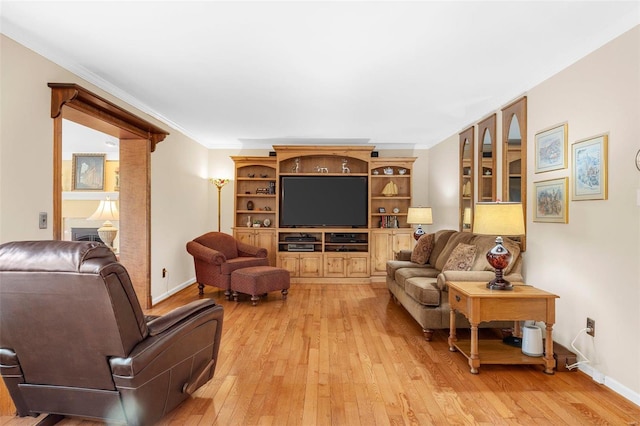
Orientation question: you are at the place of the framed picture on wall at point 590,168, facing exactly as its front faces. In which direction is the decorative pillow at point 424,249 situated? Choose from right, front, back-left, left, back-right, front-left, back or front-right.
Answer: right

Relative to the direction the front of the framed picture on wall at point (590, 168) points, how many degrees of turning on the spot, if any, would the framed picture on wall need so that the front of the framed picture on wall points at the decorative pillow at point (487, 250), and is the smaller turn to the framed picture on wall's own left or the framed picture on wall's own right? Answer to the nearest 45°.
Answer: approximately 90° to the framed picture on wall's own right

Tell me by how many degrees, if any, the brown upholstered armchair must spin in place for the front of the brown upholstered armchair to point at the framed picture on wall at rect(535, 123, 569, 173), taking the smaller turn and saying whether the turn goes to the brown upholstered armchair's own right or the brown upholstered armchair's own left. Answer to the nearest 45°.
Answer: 0° — it already faces it

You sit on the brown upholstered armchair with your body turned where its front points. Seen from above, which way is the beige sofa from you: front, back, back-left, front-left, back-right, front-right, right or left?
front

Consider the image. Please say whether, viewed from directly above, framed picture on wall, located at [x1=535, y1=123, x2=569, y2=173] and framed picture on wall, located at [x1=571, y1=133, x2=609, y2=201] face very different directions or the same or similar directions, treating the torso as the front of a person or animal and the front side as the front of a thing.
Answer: same or similar directions

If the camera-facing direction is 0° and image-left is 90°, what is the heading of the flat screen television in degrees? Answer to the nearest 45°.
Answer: approximately 0°

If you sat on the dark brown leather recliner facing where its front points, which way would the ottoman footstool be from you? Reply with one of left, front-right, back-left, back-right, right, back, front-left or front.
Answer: front

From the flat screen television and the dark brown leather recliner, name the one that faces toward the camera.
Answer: the flat screen television

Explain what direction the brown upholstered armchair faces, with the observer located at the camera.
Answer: facing the viewer and to the right of the viewer

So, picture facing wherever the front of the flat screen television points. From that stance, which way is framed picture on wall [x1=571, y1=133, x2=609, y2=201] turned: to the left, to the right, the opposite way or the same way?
to the right

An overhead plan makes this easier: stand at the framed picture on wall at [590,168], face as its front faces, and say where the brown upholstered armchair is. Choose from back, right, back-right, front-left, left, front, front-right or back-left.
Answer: front-right

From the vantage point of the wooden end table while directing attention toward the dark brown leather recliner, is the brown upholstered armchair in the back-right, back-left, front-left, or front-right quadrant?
front-right

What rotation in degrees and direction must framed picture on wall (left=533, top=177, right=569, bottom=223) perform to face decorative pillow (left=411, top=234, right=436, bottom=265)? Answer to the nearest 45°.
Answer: approximately 90° to its right

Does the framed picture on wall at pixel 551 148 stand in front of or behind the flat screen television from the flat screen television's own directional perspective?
in front

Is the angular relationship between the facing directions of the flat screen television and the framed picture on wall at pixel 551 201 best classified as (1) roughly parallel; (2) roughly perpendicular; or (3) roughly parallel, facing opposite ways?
roughly perpendicular

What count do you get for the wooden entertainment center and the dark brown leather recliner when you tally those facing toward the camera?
1

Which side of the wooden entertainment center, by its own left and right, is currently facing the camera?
front
